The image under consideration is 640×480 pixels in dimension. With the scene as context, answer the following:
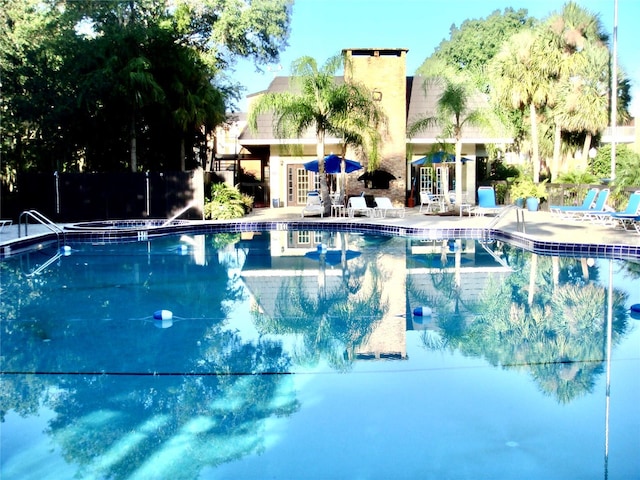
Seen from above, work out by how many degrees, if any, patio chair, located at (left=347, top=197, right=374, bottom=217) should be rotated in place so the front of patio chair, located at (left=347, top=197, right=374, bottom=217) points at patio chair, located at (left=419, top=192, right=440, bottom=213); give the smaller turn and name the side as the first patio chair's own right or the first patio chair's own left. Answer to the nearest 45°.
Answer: approximately 90° to the first patio chair's own left

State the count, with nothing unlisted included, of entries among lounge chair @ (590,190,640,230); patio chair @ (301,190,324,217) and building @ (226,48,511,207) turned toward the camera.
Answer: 2

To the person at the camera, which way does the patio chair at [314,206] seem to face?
facing the viewer

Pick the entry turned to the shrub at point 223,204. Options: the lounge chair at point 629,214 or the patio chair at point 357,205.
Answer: the lounge chair

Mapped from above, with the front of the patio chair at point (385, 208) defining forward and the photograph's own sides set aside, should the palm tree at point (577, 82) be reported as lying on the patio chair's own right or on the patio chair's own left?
on the patio chair's own left

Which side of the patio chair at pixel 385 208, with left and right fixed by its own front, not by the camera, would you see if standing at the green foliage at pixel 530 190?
left

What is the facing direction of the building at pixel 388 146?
toward the camera

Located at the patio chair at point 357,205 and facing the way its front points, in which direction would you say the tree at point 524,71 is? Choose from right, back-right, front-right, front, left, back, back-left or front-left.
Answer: left

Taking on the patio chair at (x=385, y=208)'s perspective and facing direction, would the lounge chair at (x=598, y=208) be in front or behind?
in front

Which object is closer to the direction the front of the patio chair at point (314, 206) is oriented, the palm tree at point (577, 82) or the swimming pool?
the swimming pool

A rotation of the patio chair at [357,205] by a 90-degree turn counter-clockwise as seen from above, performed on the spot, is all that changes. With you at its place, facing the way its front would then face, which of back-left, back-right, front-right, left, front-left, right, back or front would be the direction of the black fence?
back-left

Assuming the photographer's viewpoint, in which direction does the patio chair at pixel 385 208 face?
facing the viewer and to the right of the viewer

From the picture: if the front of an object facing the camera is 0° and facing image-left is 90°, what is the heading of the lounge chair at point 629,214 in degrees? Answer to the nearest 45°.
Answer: approximately 90°

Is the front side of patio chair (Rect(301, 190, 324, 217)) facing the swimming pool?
yes

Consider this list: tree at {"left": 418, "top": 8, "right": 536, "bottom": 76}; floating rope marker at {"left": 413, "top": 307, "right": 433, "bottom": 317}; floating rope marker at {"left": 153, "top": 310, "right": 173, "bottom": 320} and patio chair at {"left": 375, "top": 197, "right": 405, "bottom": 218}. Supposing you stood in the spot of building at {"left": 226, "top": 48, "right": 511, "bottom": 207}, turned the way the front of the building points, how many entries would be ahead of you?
3

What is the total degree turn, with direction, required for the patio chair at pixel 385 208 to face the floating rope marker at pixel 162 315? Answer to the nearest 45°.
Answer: approximately 45° to its right
